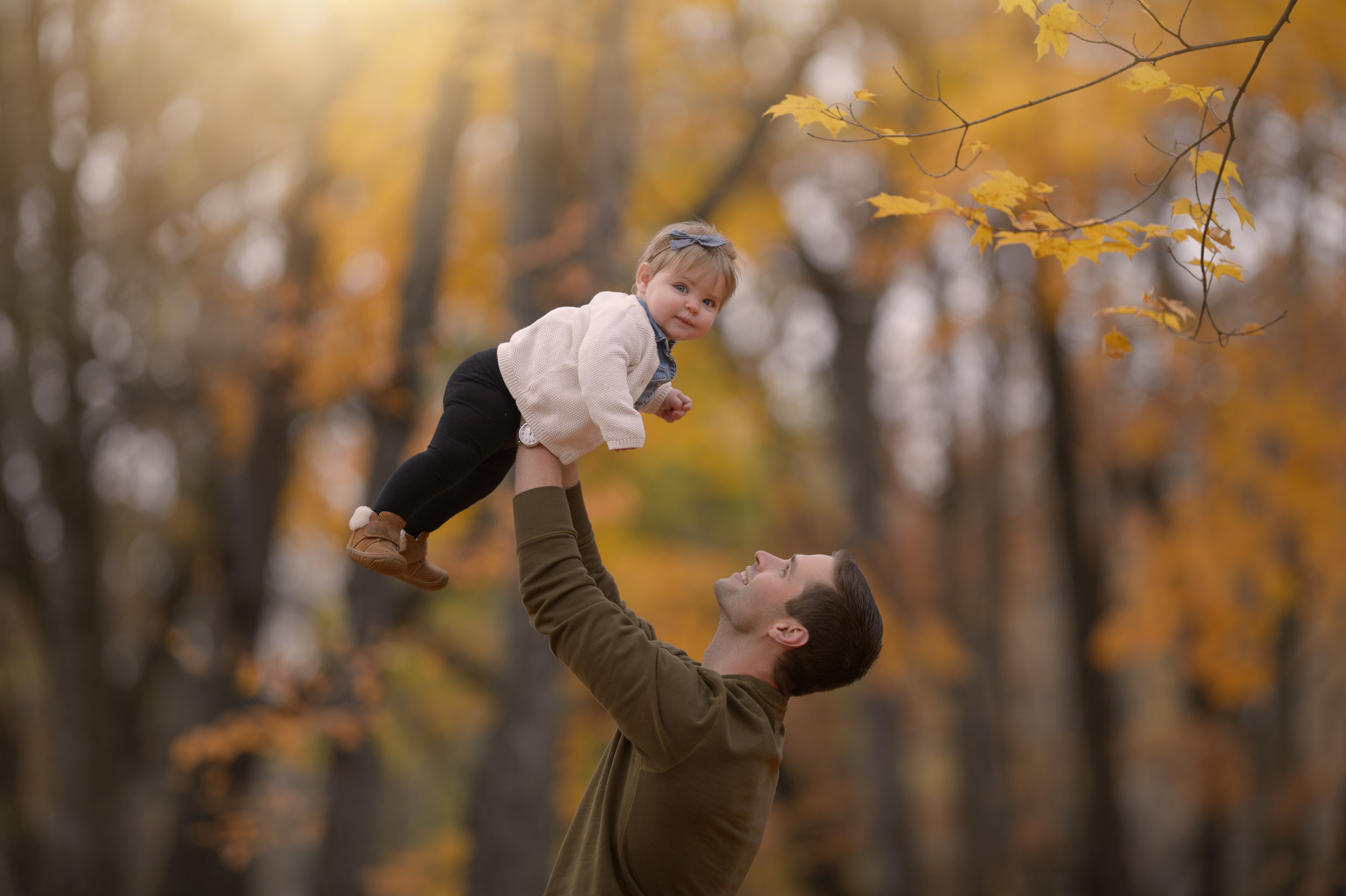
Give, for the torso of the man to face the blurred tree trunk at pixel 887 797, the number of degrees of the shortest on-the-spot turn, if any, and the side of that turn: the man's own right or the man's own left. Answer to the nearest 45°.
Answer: approximately 90° to the man's own right

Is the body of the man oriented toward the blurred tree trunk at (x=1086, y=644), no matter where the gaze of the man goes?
no

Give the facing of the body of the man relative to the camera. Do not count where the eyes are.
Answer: to the viewer's left

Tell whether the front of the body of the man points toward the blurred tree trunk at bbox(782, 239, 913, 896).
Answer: no

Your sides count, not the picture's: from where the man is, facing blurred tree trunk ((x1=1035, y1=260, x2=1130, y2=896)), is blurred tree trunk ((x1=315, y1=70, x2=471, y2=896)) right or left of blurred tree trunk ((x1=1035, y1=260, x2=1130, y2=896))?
left

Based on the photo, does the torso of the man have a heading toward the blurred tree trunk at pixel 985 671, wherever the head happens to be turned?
no

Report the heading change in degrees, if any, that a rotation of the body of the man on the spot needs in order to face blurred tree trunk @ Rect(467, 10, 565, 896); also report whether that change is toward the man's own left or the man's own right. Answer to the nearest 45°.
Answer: approximately 90° to the man's own right

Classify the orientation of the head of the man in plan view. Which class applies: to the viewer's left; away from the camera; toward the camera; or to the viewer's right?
to the viewer's left
